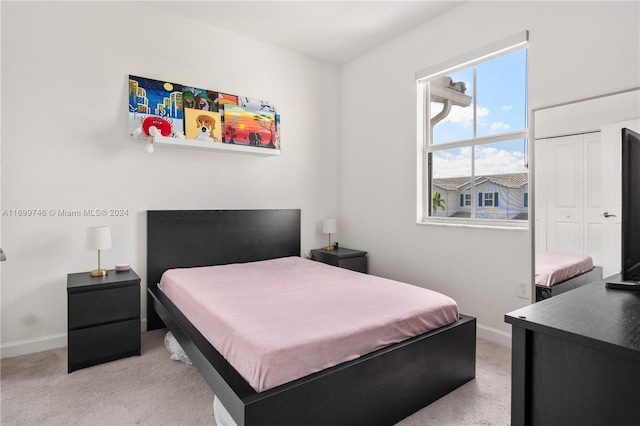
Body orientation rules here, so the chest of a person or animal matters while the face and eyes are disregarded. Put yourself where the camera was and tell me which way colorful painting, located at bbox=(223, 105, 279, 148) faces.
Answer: facing the viewer and to the right of the viewer

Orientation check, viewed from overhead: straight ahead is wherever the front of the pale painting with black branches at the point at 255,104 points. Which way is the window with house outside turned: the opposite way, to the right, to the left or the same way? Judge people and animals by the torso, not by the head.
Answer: to the right

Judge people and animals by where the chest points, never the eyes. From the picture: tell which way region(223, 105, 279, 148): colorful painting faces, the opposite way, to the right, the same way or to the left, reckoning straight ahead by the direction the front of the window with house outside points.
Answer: to the left

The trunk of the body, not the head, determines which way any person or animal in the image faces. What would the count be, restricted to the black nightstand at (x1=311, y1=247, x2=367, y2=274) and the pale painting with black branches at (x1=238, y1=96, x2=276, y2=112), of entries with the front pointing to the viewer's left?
0

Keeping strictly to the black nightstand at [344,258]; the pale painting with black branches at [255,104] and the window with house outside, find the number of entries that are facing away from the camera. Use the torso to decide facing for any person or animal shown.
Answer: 0

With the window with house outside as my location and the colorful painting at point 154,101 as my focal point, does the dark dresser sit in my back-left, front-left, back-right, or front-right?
front-left

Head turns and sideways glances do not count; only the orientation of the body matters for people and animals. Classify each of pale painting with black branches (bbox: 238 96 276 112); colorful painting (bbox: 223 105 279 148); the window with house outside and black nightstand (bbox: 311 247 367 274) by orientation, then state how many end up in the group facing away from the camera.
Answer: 0

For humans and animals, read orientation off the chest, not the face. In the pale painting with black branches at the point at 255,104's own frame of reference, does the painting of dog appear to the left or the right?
on its right

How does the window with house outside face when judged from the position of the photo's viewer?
facing the viewer
